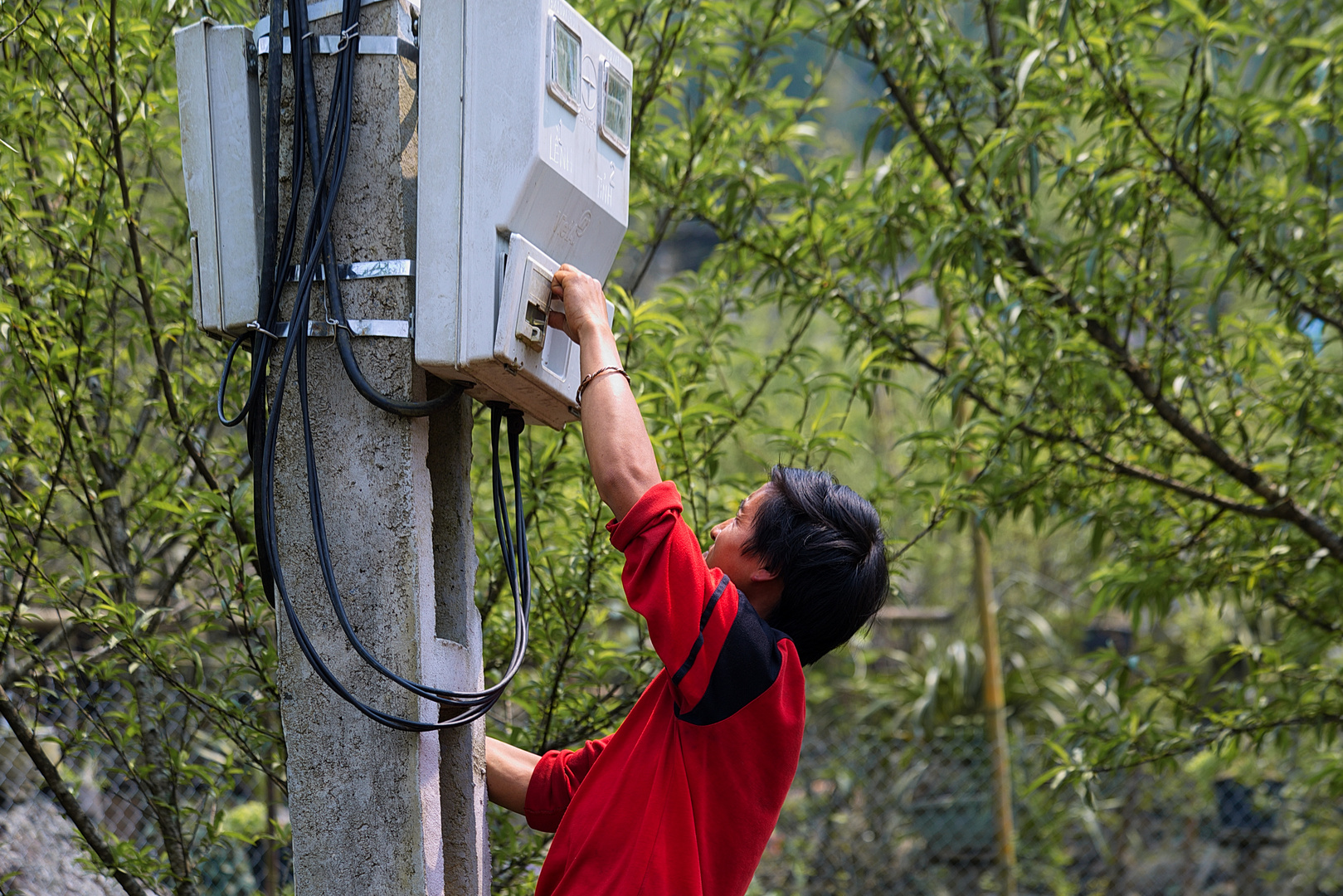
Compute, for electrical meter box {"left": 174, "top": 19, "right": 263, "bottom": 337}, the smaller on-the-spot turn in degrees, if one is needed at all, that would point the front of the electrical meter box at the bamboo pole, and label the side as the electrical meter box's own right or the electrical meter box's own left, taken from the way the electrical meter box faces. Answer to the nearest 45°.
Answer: approximately 135° to the electrical meter box's own right

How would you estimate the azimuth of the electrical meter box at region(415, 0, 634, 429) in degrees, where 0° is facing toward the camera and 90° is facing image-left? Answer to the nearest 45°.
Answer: approximately 315°

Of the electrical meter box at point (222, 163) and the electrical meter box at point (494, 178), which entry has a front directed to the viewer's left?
the electrical meter box at point (222, 163)

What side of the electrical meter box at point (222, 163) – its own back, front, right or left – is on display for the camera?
left

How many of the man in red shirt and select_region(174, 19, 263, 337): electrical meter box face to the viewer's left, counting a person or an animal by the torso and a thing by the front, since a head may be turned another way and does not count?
2

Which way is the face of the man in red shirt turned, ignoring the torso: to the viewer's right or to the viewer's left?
to the viewer's left

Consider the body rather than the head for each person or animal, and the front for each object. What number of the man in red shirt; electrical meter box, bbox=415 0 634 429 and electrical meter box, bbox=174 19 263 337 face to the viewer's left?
2

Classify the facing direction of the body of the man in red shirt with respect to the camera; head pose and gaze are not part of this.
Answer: to the viewer's left
